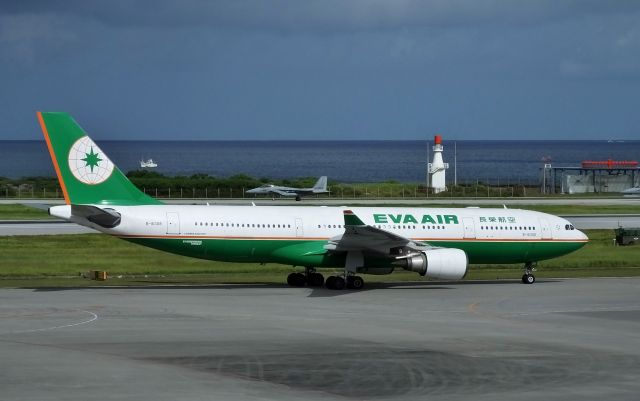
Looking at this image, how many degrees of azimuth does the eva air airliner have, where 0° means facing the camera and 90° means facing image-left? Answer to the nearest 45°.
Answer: approximately 270°
